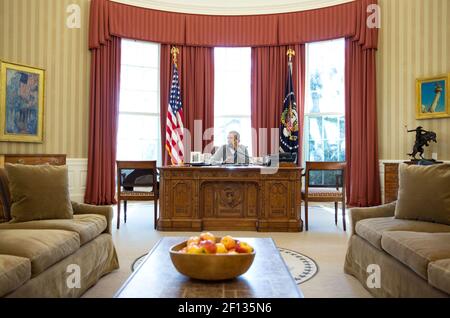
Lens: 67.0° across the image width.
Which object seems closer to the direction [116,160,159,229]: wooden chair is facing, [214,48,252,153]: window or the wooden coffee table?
the window

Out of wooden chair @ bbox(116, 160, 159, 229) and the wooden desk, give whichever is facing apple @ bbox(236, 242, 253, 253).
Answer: the wooden desk

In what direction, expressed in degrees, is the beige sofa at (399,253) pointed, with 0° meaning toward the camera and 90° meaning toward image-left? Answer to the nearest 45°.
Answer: approximately 45°

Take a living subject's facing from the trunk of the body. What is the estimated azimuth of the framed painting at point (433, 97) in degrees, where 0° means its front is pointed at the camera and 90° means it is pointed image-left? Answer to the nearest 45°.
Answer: approximately 45°

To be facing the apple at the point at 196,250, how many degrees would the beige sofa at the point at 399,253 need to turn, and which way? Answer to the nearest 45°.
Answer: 0° — it already faces it

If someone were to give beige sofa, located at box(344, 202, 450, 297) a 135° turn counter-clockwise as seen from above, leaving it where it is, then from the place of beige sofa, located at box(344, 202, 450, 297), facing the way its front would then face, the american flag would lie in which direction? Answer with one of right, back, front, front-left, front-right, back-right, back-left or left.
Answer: back-left

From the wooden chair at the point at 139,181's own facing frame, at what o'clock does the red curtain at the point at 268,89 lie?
The red curtain is roughly at 2 o'clock from the wooden chair.

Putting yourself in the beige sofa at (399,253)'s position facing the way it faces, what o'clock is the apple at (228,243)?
The apple is roughly at 12 o'clock from the beige sofa.
